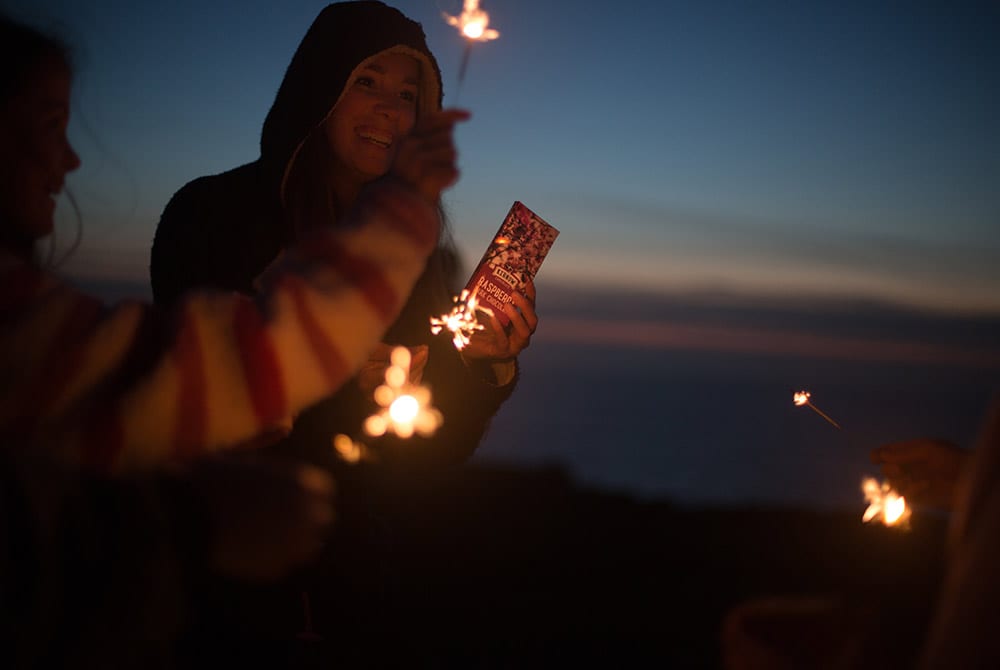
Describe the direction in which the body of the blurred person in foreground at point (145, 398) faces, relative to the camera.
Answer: to the viewer's right

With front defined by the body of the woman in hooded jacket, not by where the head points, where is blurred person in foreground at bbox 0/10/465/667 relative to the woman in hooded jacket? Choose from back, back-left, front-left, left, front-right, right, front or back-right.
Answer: front-right

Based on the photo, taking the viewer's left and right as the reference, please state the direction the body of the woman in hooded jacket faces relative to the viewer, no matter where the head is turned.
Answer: facing the viewer and to the right of the viewer

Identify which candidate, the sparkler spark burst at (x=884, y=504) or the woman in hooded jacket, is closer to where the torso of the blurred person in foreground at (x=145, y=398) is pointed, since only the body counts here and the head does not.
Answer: the sparkler spark burst

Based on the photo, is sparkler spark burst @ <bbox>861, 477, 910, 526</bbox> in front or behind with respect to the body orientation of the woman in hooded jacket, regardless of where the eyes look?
in front

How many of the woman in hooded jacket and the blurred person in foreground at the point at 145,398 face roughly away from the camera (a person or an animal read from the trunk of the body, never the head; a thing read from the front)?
0
